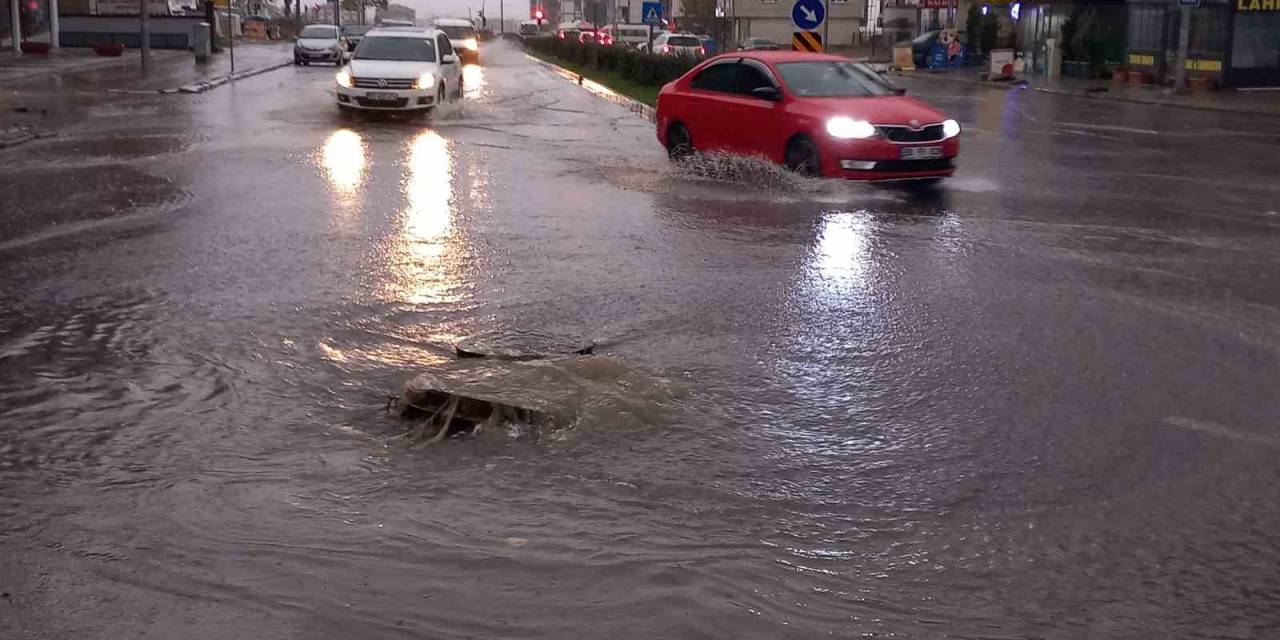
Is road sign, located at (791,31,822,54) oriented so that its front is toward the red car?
yes

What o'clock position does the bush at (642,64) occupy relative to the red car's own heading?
The bush is roughly at 7 o'clock from the red car.

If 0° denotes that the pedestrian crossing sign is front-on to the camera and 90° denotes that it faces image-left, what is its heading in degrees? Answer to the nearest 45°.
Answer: approximately 0°

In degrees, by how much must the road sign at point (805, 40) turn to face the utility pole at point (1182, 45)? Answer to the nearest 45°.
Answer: approximately 135° to its left

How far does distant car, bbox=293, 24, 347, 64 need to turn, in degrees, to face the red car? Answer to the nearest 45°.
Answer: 0° — it already faces it

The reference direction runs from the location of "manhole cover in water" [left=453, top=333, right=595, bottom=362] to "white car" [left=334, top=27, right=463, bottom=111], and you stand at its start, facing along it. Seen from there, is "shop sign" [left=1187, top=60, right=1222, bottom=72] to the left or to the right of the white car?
right

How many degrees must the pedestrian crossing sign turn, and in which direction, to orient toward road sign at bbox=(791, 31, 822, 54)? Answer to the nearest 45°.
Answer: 0° — it already faces it

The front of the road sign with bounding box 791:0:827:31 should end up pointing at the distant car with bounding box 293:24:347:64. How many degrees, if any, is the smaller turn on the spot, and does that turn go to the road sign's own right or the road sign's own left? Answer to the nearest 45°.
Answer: approximately 135° to the road sign's own right
